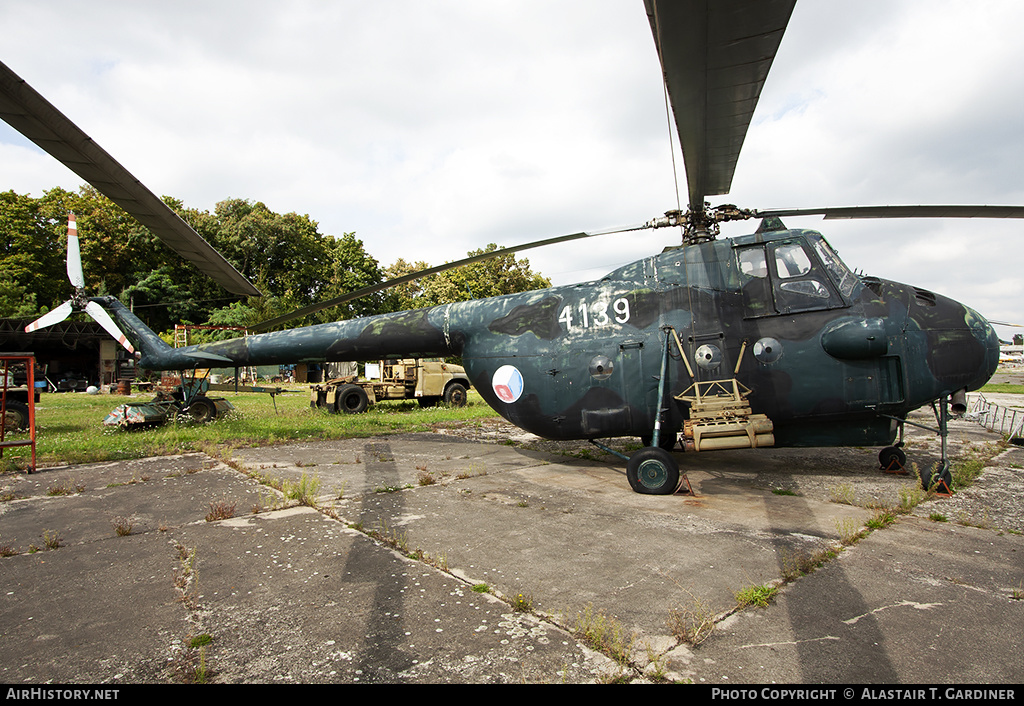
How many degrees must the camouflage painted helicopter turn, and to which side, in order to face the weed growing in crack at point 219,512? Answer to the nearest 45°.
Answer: approximately 180°

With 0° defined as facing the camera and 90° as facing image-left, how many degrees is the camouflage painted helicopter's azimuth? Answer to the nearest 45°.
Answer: approximately 270°

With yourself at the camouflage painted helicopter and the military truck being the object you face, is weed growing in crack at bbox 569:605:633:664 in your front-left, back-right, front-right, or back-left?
back-left

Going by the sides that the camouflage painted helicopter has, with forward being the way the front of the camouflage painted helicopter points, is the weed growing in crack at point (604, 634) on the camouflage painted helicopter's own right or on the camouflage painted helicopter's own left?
on the camouflage painted helicopter's own right

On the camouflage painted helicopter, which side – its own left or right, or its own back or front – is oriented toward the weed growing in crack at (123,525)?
back

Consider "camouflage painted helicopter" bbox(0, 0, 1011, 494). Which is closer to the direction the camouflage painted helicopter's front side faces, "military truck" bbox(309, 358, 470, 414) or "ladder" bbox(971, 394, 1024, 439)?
the ladder
